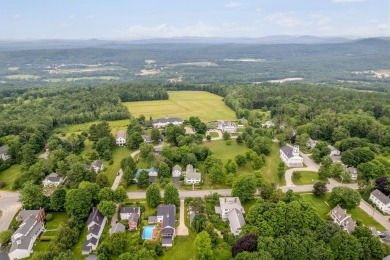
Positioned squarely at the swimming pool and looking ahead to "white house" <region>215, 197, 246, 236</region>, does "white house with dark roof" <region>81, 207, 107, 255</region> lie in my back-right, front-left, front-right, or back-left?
back-left

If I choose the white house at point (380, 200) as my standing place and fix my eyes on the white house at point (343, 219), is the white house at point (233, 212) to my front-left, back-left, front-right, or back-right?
front-right

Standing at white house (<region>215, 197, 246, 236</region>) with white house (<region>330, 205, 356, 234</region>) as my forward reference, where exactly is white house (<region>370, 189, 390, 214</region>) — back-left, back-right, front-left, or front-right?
front-left

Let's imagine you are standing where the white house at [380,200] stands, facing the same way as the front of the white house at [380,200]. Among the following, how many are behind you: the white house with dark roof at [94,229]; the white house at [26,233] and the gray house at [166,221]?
0
